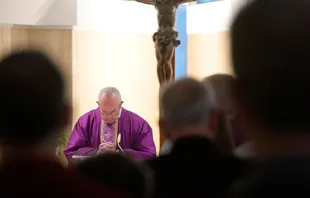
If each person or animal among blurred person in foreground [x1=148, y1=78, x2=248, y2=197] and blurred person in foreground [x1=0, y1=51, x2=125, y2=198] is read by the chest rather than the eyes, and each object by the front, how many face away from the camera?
2

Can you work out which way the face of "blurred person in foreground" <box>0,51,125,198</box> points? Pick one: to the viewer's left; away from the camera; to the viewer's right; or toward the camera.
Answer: away from the camera

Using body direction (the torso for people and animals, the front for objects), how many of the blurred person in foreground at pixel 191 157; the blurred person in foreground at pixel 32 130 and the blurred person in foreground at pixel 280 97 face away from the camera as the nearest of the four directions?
3

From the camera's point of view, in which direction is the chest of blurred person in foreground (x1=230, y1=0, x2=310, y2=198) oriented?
away from the camera

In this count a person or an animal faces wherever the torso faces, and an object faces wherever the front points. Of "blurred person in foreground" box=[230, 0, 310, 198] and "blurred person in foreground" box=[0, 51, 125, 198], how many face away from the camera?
2

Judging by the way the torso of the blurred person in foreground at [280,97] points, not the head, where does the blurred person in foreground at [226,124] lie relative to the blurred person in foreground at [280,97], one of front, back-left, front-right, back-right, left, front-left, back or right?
front

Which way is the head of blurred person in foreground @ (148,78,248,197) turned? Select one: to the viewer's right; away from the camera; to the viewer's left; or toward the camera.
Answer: away from the camera

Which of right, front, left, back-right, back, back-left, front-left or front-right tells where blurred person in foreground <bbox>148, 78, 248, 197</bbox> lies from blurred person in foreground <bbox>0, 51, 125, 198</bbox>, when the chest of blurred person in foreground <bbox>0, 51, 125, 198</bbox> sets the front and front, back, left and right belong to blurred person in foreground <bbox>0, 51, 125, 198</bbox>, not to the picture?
front-right

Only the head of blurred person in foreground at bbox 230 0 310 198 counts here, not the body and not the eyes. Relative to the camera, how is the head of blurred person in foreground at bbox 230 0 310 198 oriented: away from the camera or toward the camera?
away from the camera

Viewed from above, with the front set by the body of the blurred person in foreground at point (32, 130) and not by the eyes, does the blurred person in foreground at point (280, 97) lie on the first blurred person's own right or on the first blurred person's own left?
on the first blurred person's own right

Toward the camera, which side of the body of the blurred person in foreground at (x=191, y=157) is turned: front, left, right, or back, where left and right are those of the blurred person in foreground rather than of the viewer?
back

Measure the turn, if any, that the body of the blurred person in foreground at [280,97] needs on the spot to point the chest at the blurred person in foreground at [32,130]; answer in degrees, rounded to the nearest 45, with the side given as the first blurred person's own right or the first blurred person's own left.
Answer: approximately 90° to the first blurred person's own left

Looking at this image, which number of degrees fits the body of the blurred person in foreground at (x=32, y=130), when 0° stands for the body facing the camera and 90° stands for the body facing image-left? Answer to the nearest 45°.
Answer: approximately 180°
